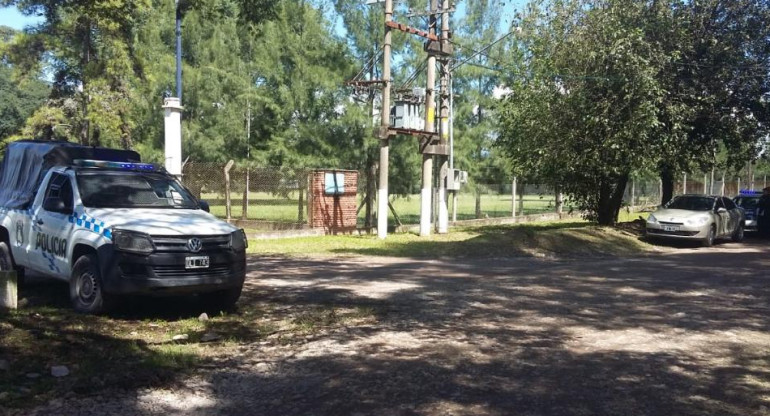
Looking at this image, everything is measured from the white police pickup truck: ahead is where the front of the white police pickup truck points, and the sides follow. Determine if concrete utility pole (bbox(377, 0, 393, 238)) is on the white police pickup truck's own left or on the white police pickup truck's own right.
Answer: on the white police pickup truck's own left

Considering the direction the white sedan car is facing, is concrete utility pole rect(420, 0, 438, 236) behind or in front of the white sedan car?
in front

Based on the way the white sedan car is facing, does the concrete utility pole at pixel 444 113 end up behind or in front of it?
in front

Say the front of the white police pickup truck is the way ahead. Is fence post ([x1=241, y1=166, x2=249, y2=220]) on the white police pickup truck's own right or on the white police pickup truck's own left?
on the white police pickup truck's own left

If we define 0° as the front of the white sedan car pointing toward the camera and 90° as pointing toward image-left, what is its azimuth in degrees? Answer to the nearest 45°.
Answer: approximately 45°

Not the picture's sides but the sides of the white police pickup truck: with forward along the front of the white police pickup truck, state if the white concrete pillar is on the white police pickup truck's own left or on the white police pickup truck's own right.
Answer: on the white police pickup truck's own left

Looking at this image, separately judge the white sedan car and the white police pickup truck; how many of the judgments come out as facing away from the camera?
0

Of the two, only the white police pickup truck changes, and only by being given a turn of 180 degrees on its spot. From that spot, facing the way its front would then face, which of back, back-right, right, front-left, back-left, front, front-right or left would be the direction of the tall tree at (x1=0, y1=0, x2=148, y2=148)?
front-right

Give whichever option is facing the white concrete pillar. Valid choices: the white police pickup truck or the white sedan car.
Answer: the white sedan car

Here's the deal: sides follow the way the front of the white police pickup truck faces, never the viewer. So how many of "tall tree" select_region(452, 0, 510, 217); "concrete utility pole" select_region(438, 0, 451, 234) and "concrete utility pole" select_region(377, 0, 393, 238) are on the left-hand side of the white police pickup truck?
3

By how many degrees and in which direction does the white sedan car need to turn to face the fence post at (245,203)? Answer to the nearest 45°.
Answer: approximately 45° to its right

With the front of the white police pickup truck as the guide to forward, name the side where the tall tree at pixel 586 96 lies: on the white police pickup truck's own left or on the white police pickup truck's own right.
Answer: on the white police pickup truck's own left

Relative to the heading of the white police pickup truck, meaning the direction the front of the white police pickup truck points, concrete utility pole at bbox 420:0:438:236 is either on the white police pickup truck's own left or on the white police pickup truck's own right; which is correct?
on the white police pickup truck's own left

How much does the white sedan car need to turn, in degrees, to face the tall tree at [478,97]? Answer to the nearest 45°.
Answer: approximately 90° to its right

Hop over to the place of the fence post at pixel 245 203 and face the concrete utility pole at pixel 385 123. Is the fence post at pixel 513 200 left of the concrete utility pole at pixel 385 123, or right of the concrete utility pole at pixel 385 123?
left

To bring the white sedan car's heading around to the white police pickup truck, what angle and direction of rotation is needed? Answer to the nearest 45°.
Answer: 0° — it already faces it

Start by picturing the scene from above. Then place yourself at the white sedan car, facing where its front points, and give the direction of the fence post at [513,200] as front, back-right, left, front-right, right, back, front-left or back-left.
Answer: right

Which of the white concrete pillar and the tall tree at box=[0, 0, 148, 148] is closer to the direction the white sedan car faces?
the white concrete pillar

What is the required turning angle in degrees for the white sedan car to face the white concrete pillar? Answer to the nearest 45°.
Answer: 0° — it already faces it

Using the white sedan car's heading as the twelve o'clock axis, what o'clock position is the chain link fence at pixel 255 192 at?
The chain link fence is roughly at 1 o'clock from the white sedan car.
